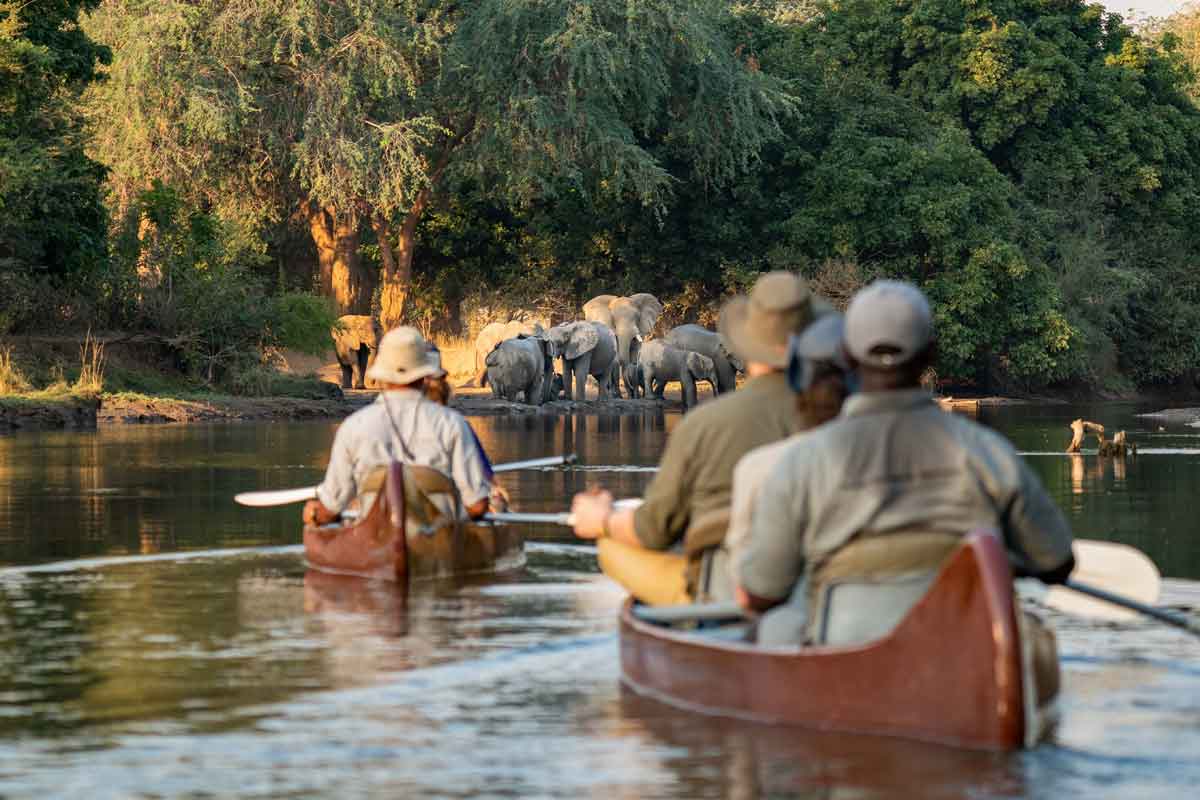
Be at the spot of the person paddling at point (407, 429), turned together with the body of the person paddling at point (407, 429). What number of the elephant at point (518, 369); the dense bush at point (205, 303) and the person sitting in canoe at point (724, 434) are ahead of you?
2

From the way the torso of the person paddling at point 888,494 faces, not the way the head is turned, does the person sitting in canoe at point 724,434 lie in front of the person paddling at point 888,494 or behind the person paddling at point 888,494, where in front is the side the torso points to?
in front

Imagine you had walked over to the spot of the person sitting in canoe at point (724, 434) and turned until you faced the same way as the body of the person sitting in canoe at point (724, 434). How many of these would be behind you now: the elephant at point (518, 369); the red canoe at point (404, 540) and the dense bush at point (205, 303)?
0

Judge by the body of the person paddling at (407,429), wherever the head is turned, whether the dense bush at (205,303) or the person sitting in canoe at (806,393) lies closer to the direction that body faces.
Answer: the dense bush

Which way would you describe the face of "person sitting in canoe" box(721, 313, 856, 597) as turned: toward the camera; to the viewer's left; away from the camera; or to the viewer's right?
away from the camera

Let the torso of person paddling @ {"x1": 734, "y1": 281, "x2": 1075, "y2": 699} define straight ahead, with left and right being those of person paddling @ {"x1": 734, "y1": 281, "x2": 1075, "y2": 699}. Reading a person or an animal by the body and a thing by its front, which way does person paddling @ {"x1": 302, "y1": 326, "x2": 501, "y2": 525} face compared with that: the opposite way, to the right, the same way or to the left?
the same way

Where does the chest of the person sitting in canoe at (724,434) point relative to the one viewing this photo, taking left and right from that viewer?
facing away from the viewer and to the left of the viewer

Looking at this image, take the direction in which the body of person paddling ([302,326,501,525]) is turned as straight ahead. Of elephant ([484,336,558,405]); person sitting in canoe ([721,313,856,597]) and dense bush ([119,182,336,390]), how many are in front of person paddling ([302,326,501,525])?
2

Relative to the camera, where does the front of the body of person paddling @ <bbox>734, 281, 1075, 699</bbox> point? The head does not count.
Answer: away from the camera

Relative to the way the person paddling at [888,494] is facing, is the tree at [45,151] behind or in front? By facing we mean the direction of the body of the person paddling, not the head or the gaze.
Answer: in front

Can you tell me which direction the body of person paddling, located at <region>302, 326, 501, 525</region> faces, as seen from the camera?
away from the camera

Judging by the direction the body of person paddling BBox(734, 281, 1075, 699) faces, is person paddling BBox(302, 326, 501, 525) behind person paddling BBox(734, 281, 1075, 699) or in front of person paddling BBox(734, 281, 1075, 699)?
in front

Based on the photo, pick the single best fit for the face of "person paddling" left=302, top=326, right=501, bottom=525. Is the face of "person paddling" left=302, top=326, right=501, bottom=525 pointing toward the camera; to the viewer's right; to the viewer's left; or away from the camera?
away from the camera

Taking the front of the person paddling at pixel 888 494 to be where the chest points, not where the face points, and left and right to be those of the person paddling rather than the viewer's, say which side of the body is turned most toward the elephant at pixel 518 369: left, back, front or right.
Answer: front

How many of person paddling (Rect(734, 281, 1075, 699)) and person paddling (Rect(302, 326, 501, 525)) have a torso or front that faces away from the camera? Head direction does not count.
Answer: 2

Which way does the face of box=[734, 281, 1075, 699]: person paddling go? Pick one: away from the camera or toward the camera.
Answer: away from the camera

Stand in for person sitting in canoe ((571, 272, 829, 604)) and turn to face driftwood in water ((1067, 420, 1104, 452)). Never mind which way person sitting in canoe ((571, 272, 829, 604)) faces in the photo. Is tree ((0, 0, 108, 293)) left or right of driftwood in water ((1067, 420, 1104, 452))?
left
